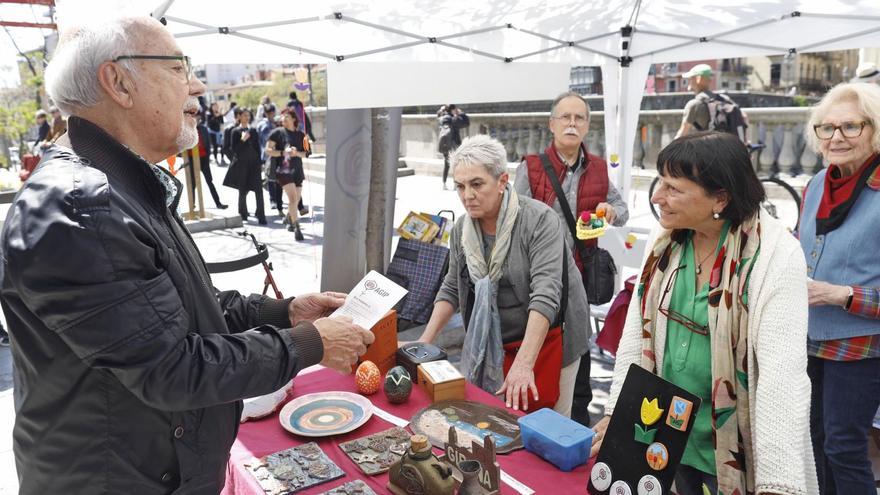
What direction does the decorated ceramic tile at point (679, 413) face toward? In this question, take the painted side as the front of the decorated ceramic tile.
toward the camera

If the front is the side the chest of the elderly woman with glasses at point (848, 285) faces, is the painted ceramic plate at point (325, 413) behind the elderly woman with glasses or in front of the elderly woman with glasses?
in front

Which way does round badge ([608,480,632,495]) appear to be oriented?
toward the camera

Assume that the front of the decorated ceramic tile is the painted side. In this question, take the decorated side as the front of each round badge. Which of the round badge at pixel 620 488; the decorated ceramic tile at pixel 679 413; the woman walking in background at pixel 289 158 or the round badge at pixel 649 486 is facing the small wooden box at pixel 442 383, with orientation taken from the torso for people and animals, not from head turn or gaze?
the woman walking in background

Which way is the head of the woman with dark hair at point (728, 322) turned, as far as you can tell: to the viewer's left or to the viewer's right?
to the viewer's left

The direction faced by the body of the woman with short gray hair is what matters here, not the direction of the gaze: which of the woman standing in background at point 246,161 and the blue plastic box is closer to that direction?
the blue plastic box

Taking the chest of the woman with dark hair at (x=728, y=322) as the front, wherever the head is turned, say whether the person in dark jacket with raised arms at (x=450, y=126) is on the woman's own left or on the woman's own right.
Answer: on the woman's own right

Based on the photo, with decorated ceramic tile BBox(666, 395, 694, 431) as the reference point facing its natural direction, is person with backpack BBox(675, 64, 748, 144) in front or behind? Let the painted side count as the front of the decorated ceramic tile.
behind

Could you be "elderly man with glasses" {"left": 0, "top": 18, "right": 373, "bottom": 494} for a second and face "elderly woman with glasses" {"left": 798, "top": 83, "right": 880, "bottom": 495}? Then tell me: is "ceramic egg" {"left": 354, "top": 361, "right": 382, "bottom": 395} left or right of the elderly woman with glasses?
left

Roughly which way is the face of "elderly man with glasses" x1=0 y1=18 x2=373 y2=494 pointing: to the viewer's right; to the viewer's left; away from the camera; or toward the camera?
to the viewer's right

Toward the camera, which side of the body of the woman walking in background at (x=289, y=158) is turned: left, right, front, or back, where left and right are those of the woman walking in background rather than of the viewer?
front

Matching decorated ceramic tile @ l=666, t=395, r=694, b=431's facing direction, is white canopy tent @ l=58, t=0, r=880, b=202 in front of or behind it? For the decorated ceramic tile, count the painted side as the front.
behind

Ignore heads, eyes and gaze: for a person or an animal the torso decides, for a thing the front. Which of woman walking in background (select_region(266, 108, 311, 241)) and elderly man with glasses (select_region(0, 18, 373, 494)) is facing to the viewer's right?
the elderly man with glasses

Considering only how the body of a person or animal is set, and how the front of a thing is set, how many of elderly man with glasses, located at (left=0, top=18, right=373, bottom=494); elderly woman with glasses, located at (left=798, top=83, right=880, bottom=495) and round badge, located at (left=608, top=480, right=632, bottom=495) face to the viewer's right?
1
